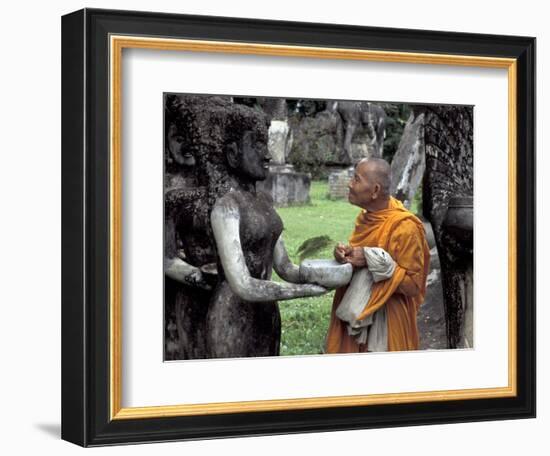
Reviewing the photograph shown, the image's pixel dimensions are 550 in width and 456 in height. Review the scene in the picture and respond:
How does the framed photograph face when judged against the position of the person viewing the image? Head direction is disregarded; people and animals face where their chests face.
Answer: facing the viewer and to the right of the viewer
